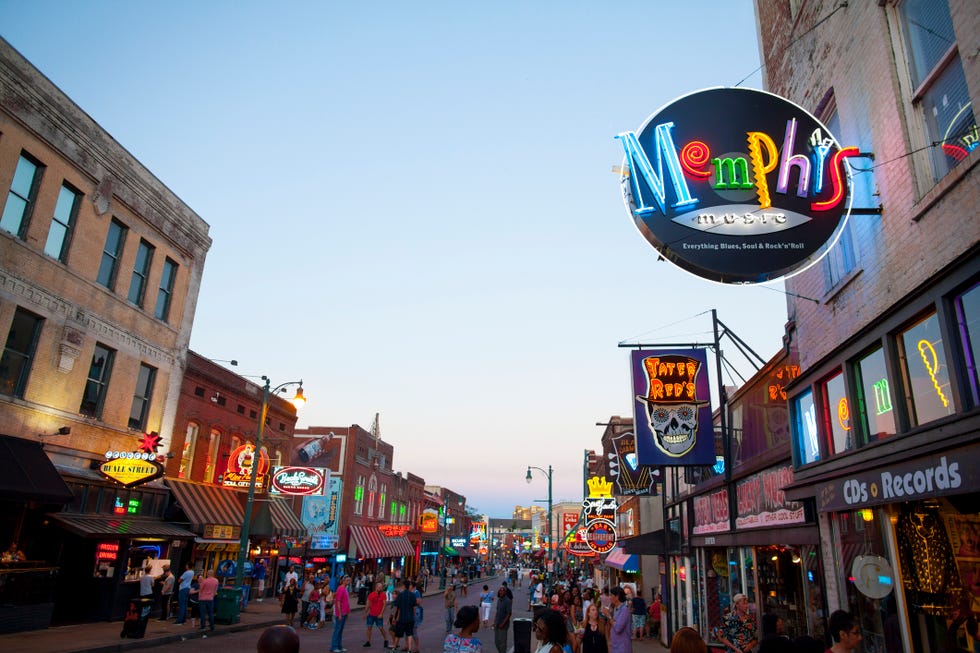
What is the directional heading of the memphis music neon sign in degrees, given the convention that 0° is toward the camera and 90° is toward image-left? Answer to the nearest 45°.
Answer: approximately 0°

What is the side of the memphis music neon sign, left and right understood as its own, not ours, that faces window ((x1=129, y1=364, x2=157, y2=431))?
right

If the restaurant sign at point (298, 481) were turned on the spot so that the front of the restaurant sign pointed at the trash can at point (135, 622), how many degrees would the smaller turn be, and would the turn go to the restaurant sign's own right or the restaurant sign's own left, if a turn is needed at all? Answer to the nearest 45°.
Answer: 0° — it already faces it

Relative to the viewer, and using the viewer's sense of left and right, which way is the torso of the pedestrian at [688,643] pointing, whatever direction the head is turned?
facing away from the viewer

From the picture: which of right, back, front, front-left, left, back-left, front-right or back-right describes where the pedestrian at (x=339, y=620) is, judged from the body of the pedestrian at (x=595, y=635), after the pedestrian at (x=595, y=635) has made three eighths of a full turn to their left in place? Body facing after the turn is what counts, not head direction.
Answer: left

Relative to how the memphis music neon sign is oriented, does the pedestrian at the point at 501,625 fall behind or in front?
behind

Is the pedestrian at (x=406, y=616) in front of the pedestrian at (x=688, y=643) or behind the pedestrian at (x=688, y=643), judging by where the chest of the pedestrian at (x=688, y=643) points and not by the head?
in front

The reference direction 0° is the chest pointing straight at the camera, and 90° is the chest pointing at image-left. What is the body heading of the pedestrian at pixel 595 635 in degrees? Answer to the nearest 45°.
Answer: approximately 0°

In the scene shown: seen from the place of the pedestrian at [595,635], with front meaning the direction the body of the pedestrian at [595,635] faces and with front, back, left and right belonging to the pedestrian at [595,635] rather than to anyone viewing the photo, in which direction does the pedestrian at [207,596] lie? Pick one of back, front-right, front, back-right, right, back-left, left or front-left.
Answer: back-right

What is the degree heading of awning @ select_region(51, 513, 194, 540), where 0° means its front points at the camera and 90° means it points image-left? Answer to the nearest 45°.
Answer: approximately 315°
